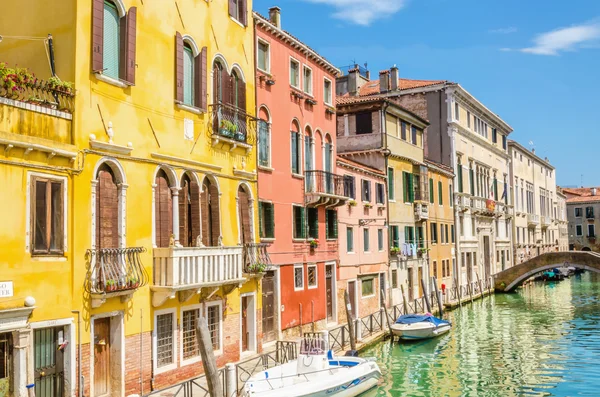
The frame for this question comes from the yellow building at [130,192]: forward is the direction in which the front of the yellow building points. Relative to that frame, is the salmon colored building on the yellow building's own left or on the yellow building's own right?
on the yellow building's own left

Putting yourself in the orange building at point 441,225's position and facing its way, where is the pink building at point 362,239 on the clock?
The pink building is roughly at 2 o'clock from the orange building.

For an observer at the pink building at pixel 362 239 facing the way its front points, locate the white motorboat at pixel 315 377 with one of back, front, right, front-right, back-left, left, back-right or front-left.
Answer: front-right

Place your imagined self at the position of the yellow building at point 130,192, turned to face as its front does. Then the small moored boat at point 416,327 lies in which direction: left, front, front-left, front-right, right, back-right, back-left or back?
left

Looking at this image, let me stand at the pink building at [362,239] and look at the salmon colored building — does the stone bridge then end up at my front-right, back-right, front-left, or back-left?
back-left

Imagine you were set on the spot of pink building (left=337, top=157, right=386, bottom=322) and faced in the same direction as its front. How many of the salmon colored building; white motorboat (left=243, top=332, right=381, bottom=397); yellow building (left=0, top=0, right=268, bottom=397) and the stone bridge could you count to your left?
1

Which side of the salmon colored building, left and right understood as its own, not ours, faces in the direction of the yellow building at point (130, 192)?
right

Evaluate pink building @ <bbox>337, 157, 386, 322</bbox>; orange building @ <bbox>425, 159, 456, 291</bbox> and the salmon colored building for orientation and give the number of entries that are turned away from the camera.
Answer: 0

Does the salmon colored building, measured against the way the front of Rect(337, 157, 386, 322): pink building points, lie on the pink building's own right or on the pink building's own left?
on the pink building's own right

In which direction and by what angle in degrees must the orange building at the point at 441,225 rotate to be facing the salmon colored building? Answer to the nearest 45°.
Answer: approximately 45° to its right

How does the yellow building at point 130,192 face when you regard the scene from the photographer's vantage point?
facing the viewer and to the right of the viewer

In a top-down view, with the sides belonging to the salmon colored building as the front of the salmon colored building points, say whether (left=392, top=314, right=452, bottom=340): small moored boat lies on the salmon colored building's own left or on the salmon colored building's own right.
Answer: on the salmon colored building's own left

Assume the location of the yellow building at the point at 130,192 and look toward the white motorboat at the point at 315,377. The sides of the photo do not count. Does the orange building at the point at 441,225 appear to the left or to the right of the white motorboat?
left
